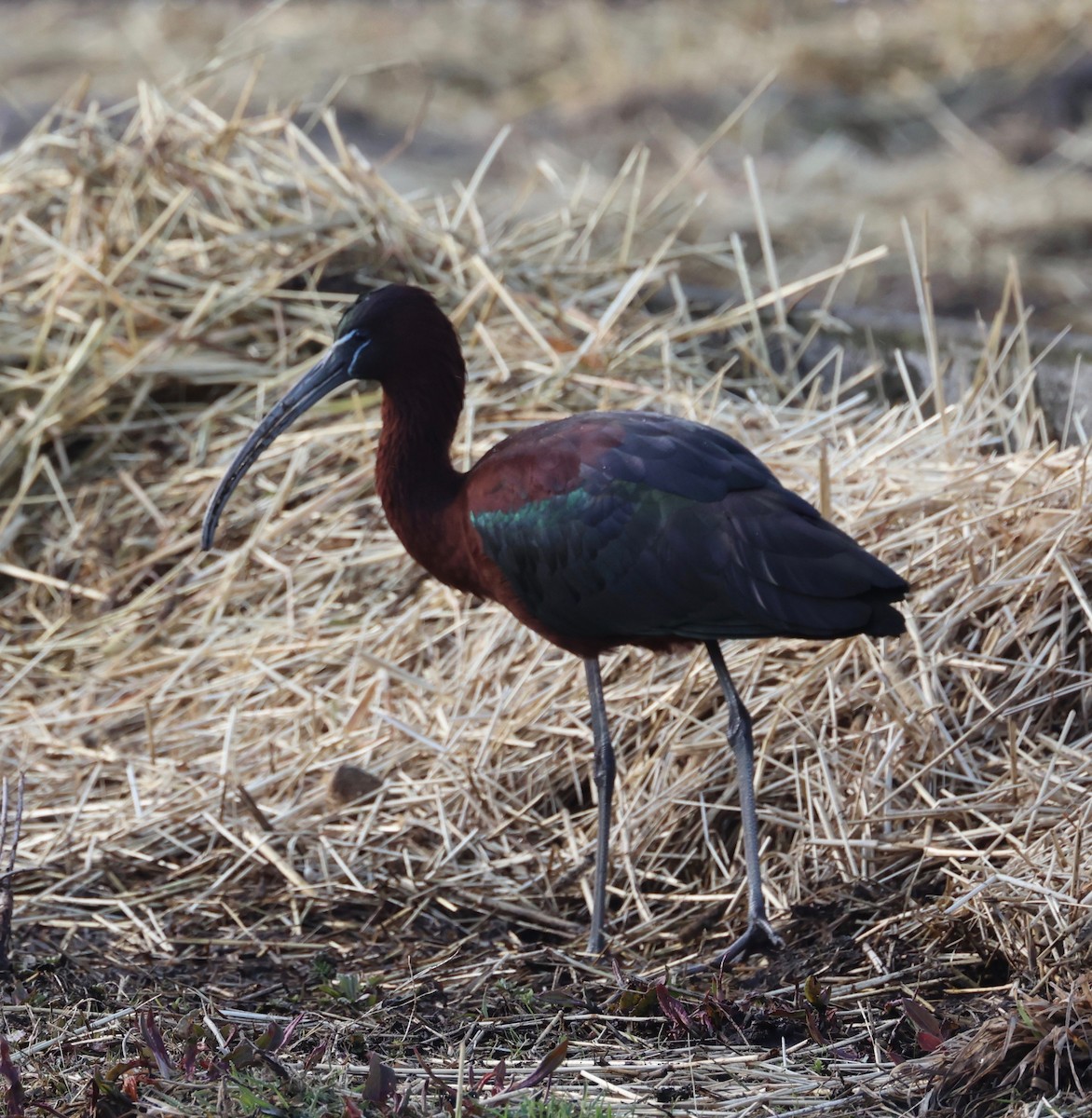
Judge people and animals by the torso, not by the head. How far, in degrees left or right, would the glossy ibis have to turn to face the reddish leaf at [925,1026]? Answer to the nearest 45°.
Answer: approximately 90° to its left

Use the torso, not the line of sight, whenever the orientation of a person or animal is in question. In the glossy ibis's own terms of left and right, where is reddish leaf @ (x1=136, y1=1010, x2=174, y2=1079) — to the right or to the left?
on its left

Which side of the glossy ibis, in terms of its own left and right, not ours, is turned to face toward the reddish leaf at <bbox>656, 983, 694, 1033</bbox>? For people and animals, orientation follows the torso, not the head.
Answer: left

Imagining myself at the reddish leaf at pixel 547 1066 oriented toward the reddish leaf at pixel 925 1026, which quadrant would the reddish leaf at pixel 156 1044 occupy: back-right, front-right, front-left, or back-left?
back-left

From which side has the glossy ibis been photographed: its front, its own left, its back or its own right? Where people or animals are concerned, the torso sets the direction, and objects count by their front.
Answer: left

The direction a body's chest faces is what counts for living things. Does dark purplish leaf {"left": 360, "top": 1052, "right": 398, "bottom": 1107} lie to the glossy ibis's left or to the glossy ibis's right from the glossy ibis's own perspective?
on its left
